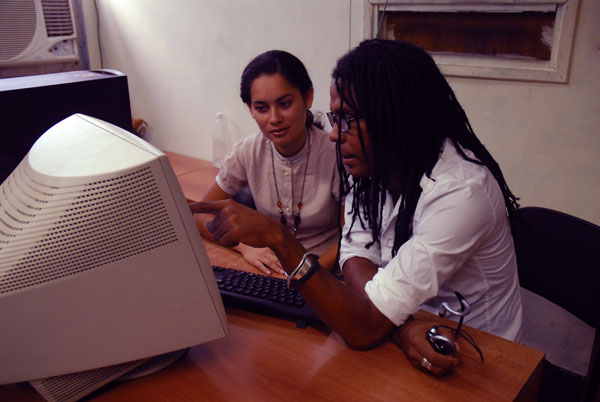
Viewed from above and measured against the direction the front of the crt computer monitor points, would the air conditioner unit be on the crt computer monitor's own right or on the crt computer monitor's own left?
on the crt computer monitor's own left

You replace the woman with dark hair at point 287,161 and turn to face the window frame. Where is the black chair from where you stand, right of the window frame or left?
right

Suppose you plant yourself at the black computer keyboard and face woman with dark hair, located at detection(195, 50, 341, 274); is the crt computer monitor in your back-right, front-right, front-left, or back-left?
back-left

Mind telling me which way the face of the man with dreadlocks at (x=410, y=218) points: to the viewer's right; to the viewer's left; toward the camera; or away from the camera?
to the viewer's left

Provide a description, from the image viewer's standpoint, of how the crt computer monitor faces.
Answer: facing away from the viewer and to the right of the viewer
